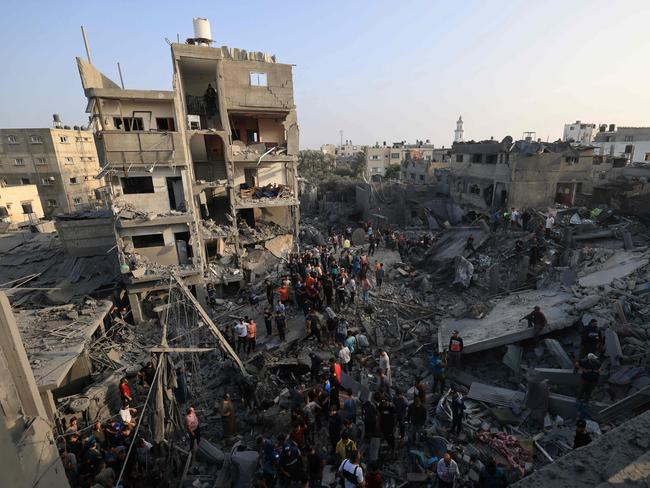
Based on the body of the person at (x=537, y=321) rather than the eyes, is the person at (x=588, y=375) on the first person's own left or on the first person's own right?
on the first person's own left

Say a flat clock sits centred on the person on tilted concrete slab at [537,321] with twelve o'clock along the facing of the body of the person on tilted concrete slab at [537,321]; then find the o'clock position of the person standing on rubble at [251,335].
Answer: the person standing on rubble at [251,335] is roughly at 11 o'clock from the person on tilted concrete slab at [537,321].

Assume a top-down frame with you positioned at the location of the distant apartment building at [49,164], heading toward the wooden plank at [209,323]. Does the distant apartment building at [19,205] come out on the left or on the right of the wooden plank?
right

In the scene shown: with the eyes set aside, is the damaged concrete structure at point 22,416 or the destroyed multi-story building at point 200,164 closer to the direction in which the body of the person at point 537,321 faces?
the destroyed multi-story building

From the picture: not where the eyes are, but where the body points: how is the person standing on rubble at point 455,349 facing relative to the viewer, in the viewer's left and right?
facing the viewer

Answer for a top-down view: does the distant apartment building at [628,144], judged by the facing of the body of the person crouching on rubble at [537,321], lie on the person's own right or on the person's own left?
on the person's own right

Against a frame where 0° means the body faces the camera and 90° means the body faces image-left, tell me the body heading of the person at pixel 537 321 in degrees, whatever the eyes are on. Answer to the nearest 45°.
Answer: approximately 90°

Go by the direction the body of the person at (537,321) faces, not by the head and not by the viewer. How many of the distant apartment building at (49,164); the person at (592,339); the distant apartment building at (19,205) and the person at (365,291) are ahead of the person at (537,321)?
3

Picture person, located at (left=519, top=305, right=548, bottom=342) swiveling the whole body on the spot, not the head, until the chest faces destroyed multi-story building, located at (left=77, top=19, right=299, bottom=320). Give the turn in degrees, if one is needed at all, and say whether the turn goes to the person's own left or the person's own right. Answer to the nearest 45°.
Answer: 0° — they already face it
